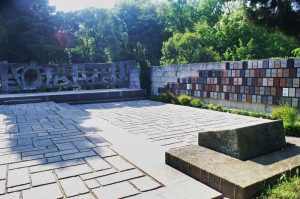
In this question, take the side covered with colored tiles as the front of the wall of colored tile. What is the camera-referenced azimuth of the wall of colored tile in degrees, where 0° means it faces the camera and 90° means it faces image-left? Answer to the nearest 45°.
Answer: approximately 45°

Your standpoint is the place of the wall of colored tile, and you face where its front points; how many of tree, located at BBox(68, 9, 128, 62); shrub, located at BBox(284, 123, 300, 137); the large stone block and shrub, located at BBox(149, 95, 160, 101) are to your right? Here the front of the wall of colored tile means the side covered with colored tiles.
2

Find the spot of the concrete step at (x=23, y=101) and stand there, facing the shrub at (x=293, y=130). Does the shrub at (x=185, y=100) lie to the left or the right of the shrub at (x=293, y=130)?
left

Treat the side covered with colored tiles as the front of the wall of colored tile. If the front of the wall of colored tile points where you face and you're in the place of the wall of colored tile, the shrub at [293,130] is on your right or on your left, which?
on your left

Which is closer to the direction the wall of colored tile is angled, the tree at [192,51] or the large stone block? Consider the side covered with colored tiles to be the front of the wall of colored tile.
the large stone block

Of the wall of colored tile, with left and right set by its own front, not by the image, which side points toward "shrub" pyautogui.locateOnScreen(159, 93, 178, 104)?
right

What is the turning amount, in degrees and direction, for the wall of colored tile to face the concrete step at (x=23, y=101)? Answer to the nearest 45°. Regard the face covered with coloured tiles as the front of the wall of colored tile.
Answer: approximately 45° to its right

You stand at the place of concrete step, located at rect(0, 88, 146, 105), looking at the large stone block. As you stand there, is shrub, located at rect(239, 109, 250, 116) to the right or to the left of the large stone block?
left
